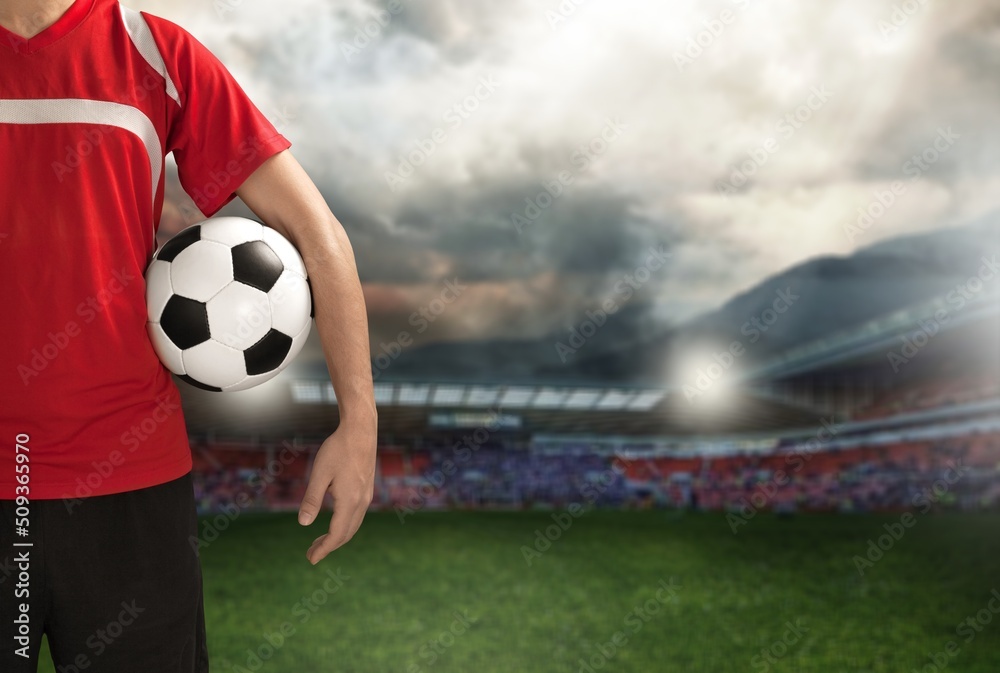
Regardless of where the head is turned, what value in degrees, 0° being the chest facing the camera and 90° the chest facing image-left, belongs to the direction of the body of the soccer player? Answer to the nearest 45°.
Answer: approximately 0°
